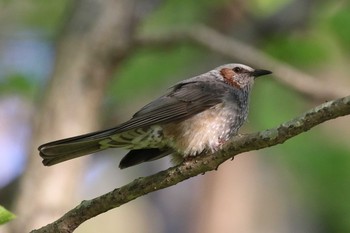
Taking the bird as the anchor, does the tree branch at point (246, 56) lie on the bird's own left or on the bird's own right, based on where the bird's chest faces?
on the bird's own left

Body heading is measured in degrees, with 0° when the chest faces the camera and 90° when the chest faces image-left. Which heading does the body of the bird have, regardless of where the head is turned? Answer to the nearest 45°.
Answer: approximately 270°
